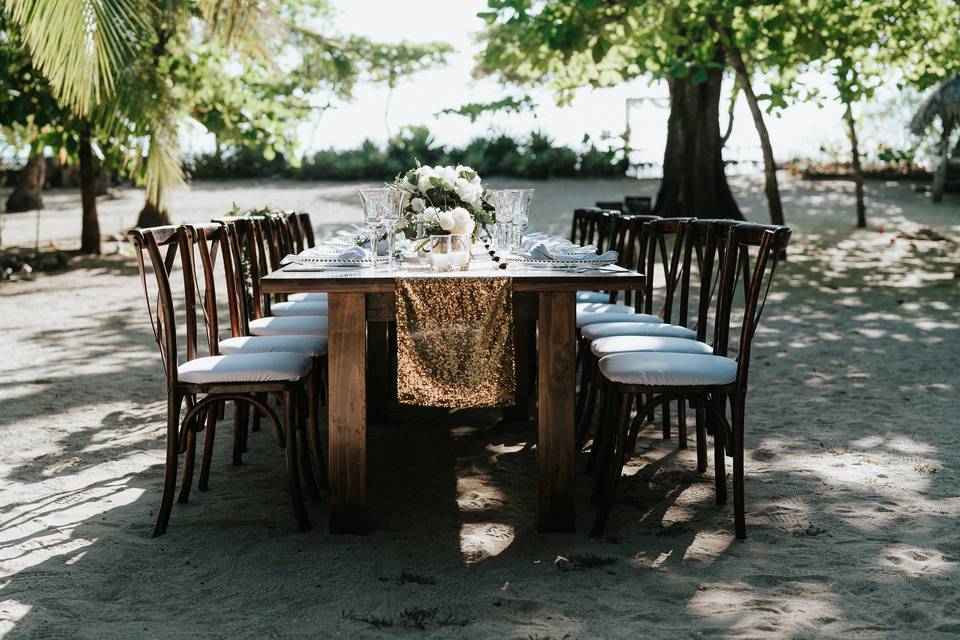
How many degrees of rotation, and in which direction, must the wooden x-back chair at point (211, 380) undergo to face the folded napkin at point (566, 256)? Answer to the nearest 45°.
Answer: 0° — it already faces it

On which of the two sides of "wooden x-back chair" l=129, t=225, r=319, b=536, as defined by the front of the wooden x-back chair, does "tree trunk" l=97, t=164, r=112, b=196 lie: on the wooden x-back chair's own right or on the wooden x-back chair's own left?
on the wooden x-back chair's own left

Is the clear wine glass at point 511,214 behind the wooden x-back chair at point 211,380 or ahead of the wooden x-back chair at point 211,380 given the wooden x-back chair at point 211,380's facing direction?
ahead

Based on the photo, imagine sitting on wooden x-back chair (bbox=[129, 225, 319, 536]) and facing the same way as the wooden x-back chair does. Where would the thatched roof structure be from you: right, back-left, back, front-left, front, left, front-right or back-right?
front-left

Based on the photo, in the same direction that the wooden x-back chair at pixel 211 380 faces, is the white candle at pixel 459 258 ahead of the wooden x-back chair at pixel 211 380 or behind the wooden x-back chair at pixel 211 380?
ahead

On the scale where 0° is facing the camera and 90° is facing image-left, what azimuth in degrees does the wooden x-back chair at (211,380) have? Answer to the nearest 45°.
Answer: approximately 270°
